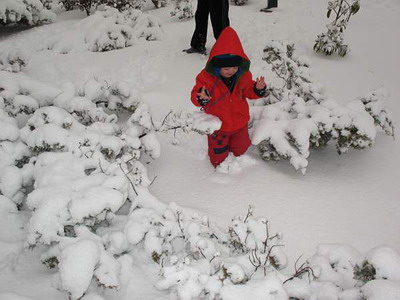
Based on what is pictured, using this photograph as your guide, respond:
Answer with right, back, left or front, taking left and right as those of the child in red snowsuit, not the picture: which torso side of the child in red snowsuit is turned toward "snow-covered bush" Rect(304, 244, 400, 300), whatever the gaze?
front

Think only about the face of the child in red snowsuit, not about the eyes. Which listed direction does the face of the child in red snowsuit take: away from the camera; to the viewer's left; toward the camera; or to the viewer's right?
toward the camera

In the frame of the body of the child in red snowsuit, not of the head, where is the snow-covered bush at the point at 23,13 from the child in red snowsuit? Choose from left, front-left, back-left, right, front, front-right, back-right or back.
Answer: back-right

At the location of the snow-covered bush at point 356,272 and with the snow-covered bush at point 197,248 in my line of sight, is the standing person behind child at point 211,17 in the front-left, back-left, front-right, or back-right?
front-right

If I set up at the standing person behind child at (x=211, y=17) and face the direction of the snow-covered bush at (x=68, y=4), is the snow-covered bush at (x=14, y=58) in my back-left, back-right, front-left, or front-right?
front-left

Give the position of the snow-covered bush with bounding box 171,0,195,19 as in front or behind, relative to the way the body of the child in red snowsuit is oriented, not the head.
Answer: behind

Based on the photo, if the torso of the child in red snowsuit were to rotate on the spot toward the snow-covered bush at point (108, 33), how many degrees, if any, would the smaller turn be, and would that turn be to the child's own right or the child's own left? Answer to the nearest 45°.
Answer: approximately 135° to the child's own right

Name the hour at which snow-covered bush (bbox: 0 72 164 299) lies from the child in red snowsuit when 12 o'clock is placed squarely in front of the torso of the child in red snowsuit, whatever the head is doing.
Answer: The snow-covered bush is roughly at 2 o'clock from the child in red snowsuit.

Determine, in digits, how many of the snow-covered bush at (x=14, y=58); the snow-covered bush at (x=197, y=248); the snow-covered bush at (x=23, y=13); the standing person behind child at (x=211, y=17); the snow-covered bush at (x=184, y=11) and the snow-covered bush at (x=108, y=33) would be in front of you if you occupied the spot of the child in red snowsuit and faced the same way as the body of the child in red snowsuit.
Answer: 1

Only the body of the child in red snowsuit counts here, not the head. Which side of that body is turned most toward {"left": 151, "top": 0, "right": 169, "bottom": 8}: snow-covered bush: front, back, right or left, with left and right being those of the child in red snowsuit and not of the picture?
back

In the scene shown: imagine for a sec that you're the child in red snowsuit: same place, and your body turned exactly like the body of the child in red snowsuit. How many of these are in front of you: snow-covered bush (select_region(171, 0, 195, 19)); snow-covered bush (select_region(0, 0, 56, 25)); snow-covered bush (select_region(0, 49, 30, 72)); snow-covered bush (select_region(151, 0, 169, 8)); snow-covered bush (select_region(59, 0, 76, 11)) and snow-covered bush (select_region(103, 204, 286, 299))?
1

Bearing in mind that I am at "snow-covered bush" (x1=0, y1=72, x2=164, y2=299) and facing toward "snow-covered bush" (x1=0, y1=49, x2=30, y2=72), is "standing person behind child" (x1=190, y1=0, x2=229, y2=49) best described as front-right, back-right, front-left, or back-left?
front-right

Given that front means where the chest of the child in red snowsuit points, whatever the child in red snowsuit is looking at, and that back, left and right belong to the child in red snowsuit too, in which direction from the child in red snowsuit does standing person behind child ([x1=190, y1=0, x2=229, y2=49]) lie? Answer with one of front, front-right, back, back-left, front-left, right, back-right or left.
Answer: back

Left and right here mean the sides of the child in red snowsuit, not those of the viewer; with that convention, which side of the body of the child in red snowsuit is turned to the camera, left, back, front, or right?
front

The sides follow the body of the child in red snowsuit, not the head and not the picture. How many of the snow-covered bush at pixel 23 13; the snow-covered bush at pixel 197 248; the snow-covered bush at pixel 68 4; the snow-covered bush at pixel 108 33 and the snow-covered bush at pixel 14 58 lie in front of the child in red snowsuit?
1
